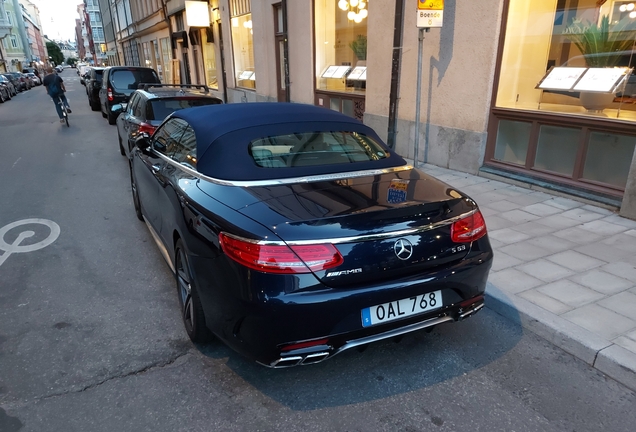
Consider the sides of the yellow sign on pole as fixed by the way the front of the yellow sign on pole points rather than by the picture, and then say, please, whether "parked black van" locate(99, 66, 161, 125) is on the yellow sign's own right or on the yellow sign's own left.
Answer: on the yellow sign's own right

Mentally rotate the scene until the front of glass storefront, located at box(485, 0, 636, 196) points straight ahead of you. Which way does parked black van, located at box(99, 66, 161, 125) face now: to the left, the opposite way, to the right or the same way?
to the right

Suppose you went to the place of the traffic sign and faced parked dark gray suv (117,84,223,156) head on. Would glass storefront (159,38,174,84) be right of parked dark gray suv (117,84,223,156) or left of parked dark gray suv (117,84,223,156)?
right

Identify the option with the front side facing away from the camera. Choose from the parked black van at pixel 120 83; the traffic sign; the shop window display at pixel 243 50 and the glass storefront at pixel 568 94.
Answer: the parked black van

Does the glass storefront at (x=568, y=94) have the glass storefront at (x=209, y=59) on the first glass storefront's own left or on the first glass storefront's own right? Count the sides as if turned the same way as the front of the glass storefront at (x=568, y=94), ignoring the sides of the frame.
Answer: on the first glass storefront's own right

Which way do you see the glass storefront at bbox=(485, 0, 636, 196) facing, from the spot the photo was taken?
facing the viewer and to the left of the viewer

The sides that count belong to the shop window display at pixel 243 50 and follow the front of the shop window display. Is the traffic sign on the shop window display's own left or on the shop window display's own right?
on the shop window display's own left

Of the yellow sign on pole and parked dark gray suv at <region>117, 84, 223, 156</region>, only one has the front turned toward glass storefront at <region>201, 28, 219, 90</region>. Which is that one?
the parked dark gray suv

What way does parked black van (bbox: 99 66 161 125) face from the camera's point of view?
away from the camera

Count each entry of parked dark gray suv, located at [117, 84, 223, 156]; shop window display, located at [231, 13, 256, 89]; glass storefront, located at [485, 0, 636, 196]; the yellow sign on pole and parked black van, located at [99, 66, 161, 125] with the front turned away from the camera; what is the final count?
2

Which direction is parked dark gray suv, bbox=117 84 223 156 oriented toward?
away from the camera

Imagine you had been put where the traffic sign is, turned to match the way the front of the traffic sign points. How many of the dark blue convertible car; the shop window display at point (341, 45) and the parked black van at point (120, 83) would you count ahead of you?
1

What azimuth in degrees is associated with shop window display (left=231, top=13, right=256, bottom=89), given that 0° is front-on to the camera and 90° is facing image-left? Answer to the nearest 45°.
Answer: approximately 45°

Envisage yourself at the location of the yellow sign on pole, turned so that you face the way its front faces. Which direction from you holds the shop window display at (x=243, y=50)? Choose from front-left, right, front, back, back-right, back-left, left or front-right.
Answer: back-right

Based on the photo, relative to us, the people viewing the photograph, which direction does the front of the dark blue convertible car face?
facing away from the viewer and to the left of the viewer

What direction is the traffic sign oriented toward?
toward the camera

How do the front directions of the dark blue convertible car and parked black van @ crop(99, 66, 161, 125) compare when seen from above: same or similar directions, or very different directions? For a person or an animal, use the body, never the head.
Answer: same or similar directions

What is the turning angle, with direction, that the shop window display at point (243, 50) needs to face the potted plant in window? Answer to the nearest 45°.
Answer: approximately 45° to its left

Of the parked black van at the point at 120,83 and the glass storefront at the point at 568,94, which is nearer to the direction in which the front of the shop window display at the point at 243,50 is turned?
the parked black van

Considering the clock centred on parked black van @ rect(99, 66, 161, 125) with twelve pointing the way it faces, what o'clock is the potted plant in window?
The potted plant in window is roughly at 5 o'clock from the parked black van.

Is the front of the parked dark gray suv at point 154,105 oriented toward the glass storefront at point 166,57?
yes

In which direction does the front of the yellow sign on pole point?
toward the camera
